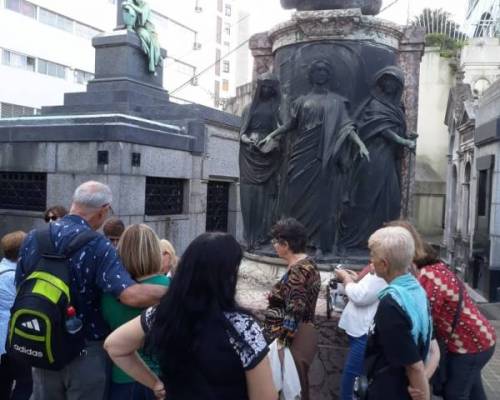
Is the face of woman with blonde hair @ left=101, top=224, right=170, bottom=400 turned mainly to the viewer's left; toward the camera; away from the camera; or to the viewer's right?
away from the camera

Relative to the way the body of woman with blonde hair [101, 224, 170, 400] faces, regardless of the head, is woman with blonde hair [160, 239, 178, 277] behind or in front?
in front

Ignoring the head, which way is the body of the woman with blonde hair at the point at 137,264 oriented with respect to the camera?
away from the camera

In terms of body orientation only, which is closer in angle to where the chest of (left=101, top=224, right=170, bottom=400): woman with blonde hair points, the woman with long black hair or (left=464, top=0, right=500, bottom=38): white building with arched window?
the white building with arched window

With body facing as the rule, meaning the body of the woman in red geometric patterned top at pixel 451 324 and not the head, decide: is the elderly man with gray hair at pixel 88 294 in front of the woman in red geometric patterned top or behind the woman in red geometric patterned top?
in front

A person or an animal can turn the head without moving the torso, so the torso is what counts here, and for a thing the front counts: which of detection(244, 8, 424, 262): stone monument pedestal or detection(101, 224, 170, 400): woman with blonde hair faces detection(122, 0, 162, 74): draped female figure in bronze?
the woman with blonde hair

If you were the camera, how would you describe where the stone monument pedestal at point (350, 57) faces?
facing the viewer

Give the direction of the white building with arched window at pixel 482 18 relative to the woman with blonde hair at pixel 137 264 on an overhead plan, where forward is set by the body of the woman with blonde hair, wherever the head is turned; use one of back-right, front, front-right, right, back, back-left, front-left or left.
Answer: front-right

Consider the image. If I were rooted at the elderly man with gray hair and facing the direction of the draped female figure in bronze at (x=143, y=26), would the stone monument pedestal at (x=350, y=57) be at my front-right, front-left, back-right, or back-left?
front-right

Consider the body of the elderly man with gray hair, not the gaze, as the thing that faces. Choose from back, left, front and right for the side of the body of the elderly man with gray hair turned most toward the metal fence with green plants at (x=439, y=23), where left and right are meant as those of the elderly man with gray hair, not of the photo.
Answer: front

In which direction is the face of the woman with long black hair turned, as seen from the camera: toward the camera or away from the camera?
away from the camera

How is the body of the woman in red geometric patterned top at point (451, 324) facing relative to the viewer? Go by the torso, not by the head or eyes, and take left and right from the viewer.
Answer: facing to the left of the viewer

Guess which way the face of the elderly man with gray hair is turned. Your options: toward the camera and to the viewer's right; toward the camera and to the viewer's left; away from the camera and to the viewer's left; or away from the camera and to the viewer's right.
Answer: away from the camera and to the viewer's right

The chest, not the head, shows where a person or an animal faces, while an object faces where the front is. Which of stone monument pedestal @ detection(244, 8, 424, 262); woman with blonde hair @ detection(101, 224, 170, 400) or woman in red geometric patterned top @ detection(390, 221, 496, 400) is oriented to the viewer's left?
the woman in red geometric patterned top

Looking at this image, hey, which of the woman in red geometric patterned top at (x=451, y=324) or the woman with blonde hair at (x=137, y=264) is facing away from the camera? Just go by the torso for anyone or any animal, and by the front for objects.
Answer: the woman with blonde hair
